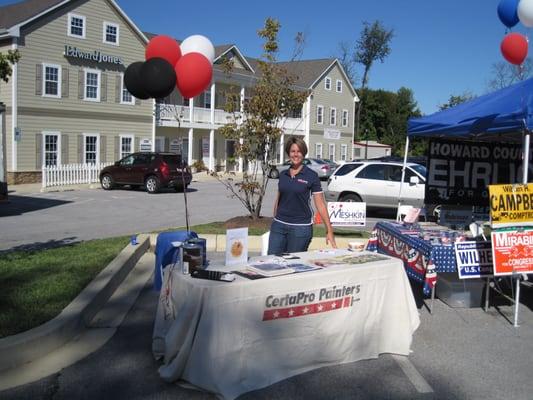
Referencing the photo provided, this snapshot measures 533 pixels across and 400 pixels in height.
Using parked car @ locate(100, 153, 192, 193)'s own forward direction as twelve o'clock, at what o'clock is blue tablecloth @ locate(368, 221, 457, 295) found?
The blue tablecloth is roughly at 7 o'clock from the parked car.

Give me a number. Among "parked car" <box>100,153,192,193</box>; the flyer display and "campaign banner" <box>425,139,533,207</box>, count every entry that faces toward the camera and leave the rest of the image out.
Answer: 2

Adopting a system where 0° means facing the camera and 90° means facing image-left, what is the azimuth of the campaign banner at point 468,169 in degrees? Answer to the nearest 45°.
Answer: approximately 0°

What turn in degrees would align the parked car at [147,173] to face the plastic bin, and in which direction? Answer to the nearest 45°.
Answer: approximately 135° to its left

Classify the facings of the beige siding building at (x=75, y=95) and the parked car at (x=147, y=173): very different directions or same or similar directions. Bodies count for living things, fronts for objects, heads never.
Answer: very different directions

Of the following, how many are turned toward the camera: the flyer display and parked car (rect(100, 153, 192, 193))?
1

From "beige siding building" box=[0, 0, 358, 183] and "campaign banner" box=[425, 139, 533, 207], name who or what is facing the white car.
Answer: the beige siding building

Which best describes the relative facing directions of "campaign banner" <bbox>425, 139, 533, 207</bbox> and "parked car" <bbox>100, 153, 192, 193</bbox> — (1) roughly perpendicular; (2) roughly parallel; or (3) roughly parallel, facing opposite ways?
roughly perpendicular

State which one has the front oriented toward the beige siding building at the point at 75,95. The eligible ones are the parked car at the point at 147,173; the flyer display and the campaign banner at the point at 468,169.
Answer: the parked car

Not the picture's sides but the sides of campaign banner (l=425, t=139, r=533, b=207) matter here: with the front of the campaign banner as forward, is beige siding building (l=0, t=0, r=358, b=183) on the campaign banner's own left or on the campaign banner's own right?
on the campaign banner's own right
